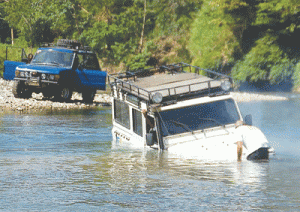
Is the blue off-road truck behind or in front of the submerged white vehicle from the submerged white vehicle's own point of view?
behind

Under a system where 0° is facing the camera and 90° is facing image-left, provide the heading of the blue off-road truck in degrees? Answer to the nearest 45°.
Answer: approximately 45°

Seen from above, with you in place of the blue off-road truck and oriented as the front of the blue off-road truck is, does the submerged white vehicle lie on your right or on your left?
on your left

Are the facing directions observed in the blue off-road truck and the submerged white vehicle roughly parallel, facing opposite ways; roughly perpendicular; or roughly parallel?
roughly perpendicular

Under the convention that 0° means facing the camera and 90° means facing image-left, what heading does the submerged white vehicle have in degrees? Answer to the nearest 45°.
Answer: approximately 315°
